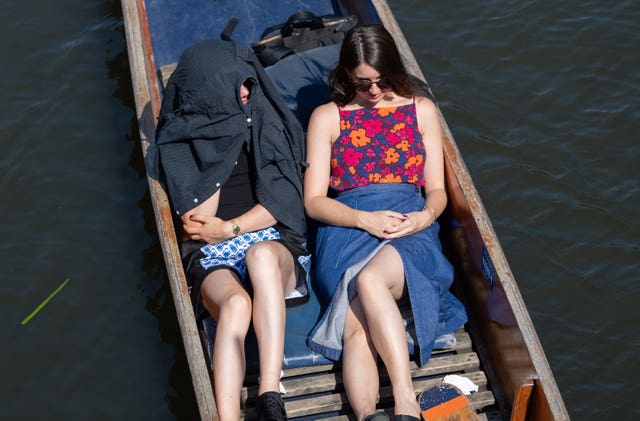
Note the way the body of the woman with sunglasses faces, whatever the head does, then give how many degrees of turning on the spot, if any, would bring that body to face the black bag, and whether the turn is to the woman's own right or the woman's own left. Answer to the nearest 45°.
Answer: approximately 180°

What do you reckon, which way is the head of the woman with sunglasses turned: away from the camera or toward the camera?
toward the camera

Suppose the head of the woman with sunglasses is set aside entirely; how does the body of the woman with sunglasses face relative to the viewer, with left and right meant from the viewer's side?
facing the viewer
